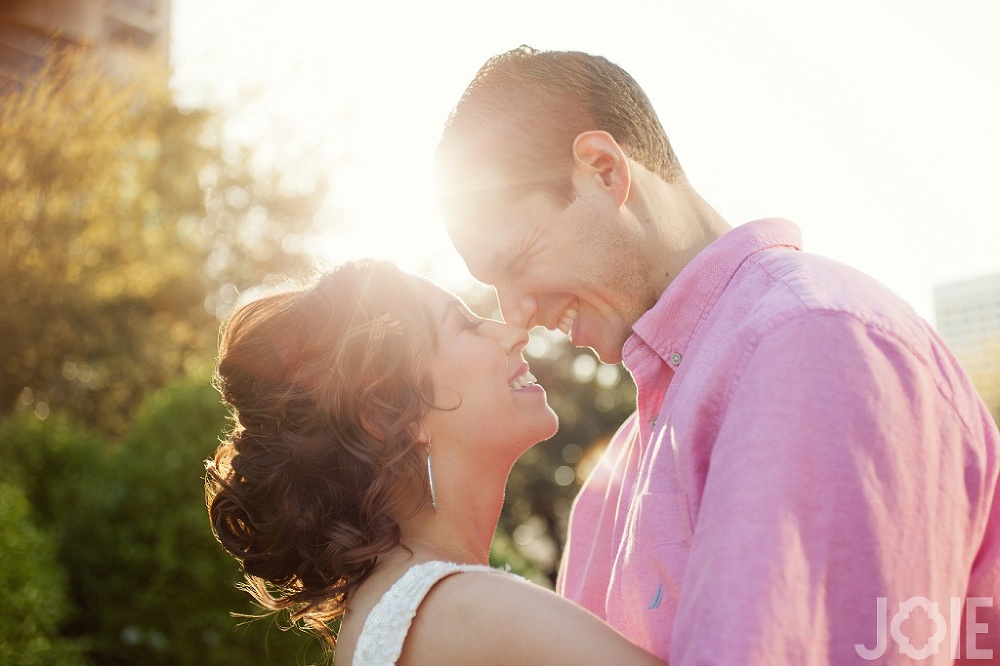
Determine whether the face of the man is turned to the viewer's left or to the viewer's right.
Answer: to the viewer's left

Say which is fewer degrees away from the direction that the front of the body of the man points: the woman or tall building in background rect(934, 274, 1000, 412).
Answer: the woman

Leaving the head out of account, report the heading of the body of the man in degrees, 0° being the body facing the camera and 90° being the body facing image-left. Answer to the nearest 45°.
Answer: approximately 90°

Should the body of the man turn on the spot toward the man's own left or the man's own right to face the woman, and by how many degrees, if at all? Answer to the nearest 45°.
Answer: approximately 45° to the man's own right

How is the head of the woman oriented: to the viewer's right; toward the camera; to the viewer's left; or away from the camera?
to the viewer's right

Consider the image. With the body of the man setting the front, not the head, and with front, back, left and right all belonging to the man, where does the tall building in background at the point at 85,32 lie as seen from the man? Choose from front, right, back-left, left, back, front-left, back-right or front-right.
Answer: front-right

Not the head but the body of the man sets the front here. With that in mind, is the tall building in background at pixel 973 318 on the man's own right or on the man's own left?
on the man's own right
